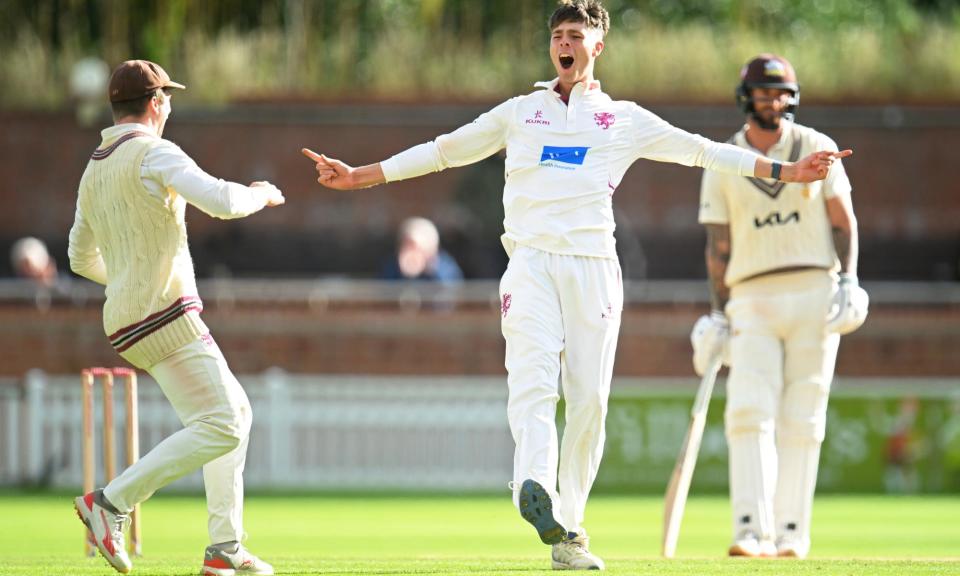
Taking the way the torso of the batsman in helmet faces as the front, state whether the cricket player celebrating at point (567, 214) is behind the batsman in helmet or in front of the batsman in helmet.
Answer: in front

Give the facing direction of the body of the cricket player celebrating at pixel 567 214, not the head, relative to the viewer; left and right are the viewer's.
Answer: facing the viewer

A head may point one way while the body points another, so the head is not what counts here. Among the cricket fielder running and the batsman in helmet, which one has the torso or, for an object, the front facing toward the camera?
the batsman in helmet

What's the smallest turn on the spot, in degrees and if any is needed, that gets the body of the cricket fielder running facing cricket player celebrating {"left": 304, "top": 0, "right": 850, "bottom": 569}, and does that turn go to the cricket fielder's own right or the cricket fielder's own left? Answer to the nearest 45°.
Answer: approximately 45° to the cricket fielder's own right

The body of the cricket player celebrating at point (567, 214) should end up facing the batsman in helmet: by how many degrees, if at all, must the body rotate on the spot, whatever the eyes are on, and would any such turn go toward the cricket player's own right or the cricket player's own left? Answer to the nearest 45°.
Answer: approximately 135° to the cricket player's own left

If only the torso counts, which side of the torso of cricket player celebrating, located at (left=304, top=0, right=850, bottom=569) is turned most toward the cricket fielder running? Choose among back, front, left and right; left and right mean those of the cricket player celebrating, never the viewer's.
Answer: right

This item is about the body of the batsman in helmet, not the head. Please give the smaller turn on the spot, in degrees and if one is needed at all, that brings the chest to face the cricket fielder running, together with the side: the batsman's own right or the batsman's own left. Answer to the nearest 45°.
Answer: approximately 45° to the batsman's own right

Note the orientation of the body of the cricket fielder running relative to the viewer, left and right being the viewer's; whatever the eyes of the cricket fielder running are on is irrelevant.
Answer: facing away from the viewer and to the right of the viewer

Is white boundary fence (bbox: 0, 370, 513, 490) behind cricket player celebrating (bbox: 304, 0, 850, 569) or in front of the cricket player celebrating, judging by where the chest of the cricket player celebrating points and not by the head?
behind

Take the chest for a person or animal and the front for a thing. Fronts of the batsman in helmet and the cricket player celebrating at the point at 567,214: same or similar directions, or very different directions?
same or similar directions

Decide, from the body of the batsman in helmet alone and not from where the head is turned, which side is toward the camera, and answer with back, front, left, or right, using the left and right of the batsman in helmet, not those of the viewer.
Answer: front

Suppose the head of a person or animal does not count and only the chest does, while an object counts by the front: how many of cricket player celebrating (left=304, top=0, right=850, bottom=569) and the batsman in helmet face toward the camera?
2
